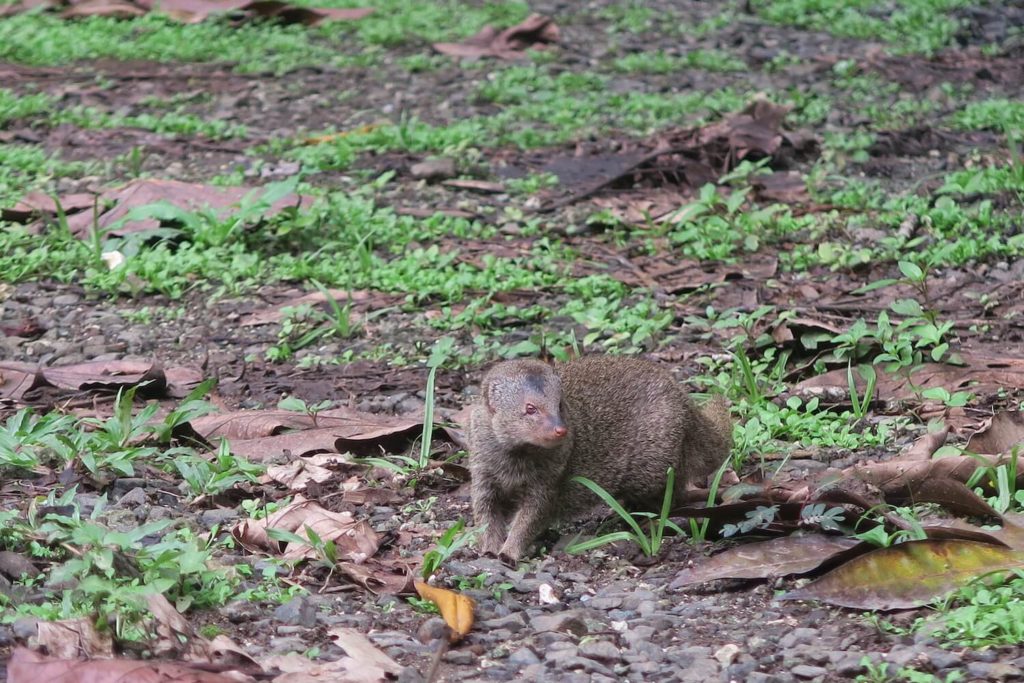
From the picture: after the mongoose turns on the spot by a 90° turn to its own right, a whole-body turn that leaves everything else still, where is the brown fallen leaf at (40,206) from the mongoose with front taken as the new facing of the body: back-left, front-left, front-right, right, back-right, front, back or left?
front

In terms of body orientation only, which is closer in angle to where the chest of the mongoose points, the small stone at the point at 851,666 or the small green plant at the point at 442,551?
the small green plant

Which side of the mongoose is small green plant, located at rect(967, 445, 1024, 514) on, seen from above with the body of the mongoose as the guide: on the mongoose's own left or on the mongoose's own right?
on the mongoose's own left

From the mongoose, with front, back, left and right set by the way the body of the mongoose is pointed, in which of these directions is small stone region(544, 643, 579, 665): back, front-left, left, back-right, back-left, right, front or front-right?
front-left

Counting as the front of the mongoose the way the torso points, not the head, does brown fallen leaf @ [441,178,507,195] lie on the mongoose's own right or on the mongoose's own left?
on the mongoose's own right

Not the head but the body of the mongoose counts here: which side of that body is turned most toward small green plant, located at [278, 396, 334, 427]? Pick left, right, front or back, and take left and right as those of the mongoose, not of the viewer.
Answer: right

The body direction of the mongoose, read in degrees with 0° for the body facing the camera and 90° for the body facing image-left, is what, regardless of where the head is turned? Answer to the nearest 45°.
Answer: approximately 45°

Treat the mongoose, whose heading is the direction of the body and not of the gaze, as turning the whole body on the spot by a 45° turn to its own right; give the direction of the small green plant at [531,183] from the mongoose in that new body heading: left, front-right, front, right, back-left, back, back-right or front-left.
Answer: right

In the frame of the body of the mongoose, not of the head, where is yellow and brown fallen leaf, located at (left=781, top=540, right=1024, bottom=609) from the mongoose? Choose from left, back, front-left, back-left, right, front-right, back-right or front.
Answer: left

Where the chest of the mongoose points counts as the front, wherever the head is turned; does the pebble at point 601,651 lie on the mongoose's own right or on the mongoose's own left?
on the mongoose's own left
